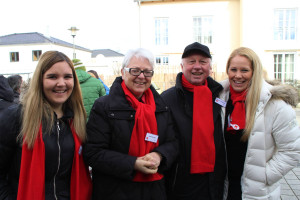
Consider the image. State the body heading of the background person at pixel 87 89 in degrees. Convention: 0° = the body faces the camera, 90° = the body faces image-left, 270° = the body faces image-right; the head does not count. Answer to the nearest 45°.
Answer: approximately 180°

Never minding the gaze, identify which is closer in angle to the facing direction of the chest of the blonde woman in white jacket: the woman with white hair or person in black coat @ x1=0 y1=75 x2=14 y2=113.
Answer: the woman with white hair

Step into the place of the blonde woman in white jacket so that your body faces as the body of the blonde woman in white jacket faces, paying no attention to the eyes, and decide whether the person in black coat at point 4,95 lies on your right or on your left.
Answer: on your right

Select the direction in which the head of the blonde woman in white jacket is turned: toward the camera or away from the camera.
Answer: toward the camera

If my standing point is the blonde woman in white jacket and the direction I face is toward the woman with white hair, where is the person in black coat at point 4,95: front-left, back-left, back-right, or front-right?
front-right

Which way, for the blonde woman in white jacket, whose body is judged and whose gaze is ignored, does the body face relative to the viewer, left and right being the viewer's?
facing the viewer and to the left of the viewer

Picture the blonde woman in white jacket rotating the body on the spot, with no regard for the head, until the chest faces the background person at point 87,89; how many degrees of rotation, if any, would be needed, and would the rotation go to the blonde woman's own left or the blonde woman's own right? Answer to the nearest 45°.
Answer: approximately 90° to the blonde woman's own right

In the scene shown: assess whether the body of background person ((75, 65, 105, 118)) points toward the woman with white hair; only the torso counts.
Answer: no

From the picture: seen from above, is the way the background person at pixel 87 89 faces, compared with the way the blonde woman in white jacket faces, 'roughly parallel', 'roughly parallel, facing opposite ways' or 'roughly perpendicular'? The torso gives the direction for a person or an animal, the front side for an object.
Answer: roughly parallel, facing opposite ways

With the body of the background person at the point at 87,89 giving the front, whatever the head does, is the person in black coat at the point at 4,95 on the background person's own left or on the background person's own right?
on the background person's own left

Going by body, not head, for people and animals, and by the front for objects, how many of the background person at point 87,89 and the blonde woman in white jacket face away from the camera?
1

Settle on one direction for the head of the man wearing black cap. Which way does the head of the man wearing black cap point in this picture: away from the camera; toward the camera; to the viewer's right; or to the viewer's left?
toward the camera

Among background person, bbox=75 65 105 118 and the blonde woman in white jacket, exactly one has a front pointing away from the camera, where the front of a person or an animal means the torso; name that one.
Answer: the background person
